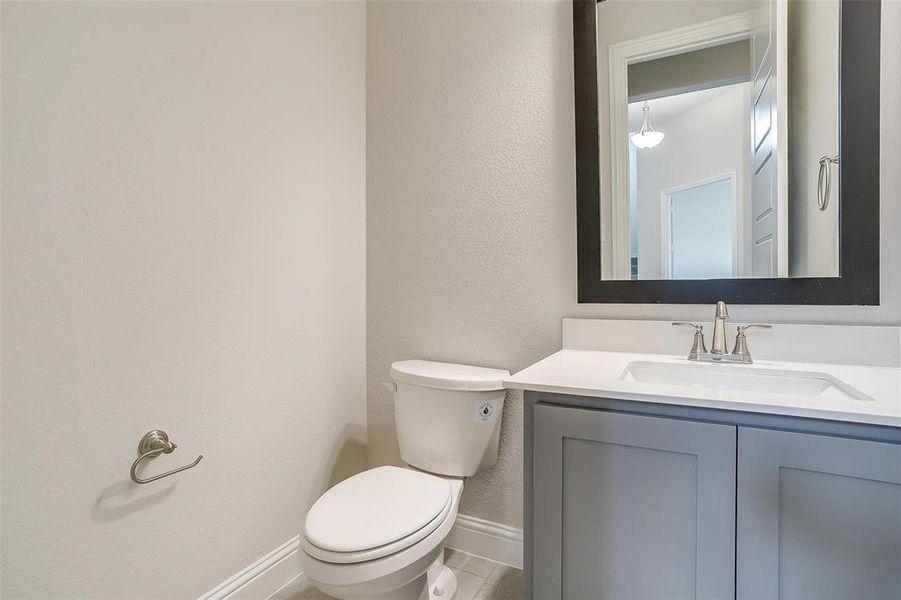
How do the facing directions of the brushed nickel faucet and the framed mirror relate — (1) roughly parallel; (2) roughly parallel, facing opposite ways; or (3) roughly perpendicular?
roughly parallel

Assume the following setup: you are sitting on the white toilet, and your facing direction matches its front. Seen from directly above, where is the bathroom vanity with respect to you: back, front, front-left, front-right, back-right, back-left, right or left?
left

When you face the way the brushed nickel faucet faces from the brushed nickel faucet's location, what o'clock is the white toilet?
The white toilet is roughly at 2 o'clock from the brushed nickel faucet.

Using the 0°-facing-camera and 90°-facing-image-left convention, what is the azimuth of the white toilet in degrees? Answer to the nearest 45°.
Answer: approximately 45°

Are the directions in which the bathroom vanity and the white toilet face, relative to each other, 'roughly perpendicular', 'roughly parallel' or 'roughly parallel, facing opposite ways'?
roughly parallel

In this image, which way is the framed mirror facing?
toward the camera

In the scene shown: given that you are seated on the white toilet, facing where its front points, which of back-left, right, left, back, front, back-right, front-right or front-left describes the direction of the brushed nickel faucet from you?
back-left

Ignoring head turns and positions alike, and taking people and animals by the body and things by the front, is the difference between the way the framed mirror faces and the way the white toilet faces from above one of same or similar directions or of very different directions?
same or similar directions

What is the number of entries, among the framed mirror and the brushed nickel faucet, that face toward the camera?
2

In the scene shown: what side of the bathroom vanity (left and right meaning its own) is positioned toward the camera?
front
